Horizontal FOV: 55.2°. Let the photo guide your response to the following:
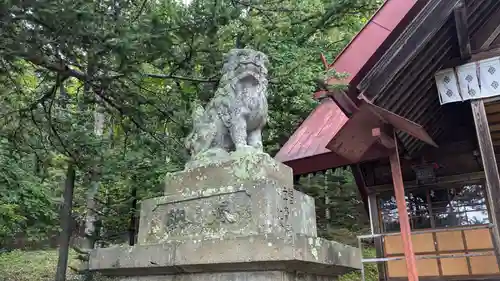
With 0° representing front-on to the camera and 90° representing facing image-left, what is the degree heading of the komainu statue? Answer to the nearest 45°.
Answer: approximately 315°

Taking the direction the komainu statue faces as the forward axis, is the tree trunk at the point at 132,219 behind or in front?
behind

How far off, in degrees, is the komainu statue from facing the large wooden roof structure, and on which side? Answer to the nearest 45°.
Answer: approximately 90° to its left

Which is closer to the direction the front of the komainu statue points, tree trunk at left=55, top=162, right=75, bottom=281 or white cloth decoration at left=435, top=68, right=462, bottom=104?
the white cloth decoration

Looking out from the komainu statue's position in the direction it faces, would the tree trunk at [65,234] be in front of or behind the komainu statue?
behind

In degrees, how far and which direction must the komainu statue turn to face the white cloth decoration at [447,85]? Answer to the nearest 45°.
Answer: approximately 90° to its left

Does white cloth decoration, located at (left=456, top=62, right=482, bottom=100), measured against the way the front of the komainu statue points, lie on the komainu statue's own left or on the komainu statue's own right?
on the komainu statue's own left

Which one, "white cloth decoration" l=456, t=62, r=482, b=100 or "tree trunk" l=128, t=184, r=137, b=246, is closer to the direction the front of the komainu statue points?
the white cloth decoration

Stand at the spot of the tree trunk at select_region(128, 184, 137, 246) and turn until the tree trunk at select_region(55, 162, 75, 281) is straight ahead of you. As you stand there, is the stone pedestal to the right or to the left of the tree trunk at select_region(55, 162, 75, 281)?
left
